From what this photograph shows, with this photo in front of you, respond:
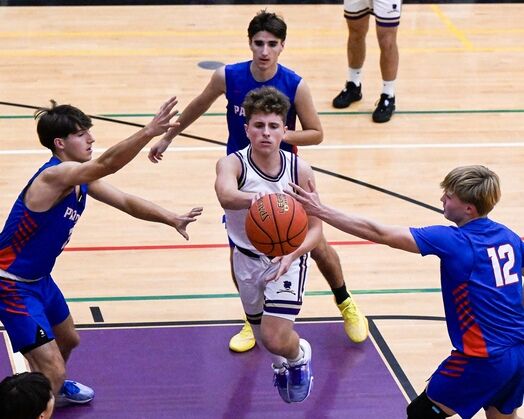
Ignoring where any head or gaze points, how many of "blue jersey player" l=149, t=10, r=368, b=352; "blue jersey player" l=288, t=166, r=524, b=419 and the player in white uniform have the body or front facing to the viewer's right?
0

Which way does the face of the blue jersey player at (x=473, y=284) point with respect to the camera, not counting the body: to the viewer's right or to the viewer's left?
to the viewer's left

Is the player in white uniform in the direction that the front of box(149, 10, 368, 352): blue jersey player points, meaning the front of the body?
yes

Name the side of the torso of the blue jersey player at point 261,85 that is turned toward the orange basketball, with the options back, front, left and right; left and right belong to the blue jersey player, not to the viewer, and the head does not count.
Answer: front

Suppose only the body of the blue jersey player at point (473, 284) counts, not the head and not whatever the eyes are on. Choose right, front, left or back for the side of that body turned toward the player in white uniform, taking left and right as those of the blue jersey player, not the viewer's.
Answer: front

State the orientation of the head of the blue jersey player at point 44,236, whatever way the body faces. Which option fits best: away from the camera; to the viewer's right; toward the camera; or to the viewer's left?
to the viewer's right

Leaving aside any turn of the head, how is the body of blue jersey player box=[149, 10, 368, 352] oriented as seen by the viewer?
toward the camera

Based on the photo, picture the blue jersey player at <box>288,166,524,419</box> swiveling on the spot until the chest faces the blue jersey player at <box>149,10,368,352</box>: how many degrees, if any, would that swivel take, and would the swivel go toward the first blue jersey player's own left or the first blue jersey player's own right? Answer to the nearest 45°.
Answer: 0° — they already face them

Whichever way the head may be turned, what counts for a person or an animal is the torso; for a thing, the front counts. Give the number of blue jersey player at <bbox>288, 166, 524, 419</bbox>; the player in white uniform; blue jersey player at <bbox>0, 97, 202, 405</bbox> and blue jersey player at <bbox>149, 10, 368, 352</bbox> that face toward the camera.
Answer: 2

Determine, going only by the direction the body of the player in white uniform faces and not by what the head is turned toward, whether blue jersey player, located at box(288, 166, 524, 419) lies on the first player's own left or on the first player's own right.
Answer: on the first player's own left

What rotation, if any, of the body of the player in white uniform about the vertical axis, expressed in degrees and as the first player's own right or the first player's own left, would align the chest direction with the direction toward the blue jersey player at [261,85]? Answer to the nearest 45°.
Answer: approximately 180°

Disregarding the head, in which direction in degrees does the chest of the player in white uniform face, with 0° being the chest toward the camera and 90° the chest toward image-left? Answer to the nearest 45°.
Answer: approximately 0°

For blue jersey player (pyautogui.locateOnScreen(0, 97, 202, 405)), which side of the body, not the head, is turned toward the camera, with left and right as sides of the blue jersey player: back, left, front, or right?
right

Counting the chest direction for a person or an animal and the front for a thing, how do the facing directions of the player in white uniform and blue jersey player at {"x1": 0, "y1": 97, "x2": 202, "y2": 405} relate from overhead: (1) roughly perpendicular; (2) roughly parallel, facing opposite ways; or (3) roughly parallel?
roughly perpendicular

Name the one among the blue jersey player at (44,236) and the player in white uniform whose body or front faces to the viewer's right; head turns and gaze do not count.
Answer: the blue jersey player
